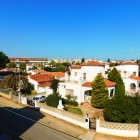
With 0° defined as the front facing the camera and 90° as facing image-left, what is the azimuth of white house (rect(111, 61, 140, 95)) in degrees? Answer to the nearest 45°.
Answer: approximately 0°

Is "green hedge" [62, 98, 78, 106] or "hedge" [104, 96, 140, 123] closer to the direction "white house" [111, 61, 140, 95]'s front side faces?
the "hedge" [104, 96, 140, 123]

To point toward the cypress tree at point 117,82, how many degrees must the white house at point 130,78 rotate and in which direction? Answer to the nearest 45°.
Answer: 0° — it already faces it

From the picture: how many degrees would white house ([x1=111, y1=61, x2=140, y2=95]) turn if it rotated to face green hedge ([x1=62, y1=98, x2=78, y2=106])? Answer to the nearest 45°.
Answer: approximately 45° to its right

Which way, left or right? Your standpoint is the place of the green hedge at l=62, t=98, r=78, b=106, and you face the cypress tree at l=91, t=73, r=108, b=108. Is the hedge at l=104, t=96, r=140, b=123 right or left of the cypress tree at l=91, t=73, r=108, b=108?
right

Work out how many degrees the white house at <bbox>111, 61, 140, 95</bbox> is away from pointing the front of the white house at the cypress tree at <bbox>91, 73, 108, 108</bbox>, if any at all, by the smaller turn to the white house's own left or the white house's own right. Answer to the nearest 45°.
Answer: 0° — it already faces it
